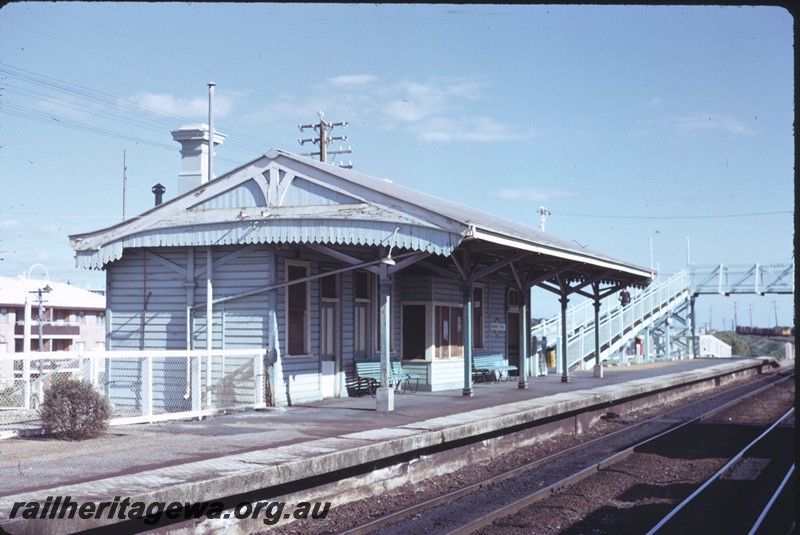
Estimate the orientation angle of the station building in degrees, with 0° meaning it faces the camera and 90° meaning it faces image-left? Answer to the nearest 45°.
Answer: approximately 315°

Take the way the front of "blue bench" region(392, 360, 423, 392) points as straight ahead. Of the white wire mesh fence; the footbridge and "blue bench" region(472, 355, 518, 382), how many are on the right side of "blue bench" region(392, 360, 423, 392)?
1

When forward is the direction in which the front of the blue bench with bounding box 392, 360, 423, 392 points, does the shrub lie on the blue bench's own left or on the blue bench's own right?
on the blue bench's own right

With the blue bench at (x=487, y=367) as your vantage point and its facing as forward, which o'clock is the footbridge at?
The footbridge is roughly at 8 o'clock from the blue bench.

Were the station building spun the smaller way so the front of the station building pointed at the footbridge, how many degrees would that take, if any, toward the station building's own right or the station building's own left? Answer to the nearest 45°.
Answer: approximately 90° to the station building's own left

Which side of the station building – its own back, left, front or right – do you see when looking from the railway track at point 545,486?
front

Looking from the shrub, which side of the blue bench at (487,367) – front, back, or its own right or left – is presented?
right

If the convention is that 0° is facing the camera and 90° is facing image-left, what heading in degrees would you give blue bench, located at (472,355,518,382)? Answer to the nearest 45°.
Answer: approximately 315°
